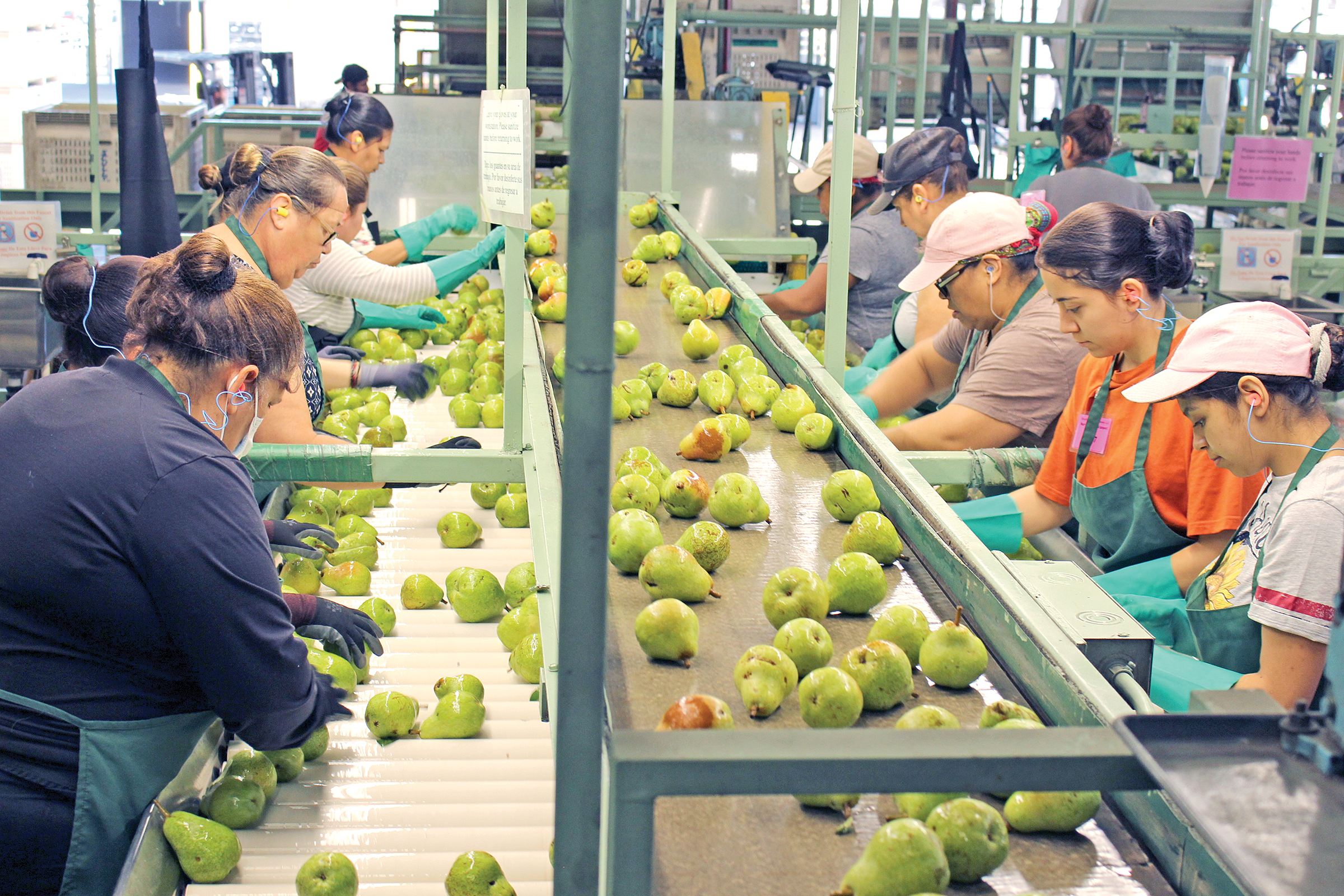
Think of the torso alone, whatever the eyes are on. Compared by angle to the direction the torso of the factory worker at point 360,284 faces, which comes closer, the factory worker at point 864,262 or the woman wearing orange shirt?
the factory worker

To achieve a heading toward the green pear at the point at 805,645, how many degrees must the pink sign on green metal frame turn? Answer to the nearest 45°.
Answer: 0° — it already faces it

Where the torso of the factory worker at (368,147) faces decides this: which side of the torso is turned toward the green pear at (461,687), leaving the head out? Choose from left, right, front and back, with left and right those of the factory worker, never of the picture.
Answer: right

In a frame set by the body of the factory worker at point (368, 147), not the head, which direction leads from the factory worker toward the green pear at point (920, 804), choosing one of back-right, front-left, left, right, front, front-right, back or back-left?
right

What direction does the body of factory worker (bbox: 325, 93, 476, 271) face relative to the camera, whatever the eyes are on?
to the viewer's right

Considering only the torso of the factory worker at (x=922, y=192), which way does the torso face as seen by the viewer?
to the viewer's left

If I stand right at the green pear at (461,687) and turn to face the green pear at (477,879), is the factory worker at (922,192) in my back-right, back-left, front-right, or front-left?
back-left

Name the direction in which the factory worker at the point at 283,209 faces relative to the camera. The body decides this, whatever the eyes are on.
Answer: to the viewer's right

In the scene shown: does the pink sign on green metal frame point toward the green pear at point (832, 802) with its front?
yes

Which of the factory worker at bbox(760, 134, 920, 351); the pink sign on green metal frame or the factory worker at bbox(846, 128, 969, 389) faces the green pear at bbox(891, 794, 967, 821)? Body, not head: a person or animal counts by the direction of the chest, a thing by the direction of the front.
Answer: the pink sign on green metal frame

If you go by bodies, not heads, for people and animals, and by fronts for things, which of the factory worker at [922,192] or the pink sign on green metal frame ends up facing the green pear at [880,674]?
the pink sign on green metal frame

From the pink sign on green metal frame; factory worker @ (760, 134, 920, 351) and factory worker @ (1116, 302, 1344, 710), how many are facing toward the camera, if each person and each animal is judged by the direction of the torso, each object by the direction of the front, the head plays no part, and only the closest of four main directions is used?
1

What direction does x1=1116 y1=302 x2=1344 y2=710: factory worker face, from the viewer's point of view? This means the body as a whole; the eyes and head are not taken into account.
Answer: to the viewer's left

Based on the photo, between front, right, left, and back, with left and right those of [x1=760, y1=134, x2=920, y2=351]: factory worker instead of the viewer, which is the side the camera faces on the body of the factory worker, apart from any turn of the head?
left

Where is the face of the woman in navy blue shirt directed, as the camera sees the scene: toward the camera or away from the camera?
away from the camera

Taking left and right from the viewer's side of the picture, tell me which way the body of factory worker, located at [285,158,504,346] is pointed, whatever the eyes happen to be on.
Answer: facing to the right of the viewer

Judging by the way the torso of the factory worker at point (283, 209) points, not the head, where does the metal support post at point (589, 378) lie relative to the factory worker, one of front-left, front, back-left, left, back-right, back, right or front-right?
right

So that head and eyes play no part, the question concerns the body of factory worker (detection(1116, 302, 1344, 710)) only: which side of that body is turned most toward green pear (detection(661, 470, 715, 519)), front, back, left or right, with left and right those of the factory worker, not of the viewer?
front
